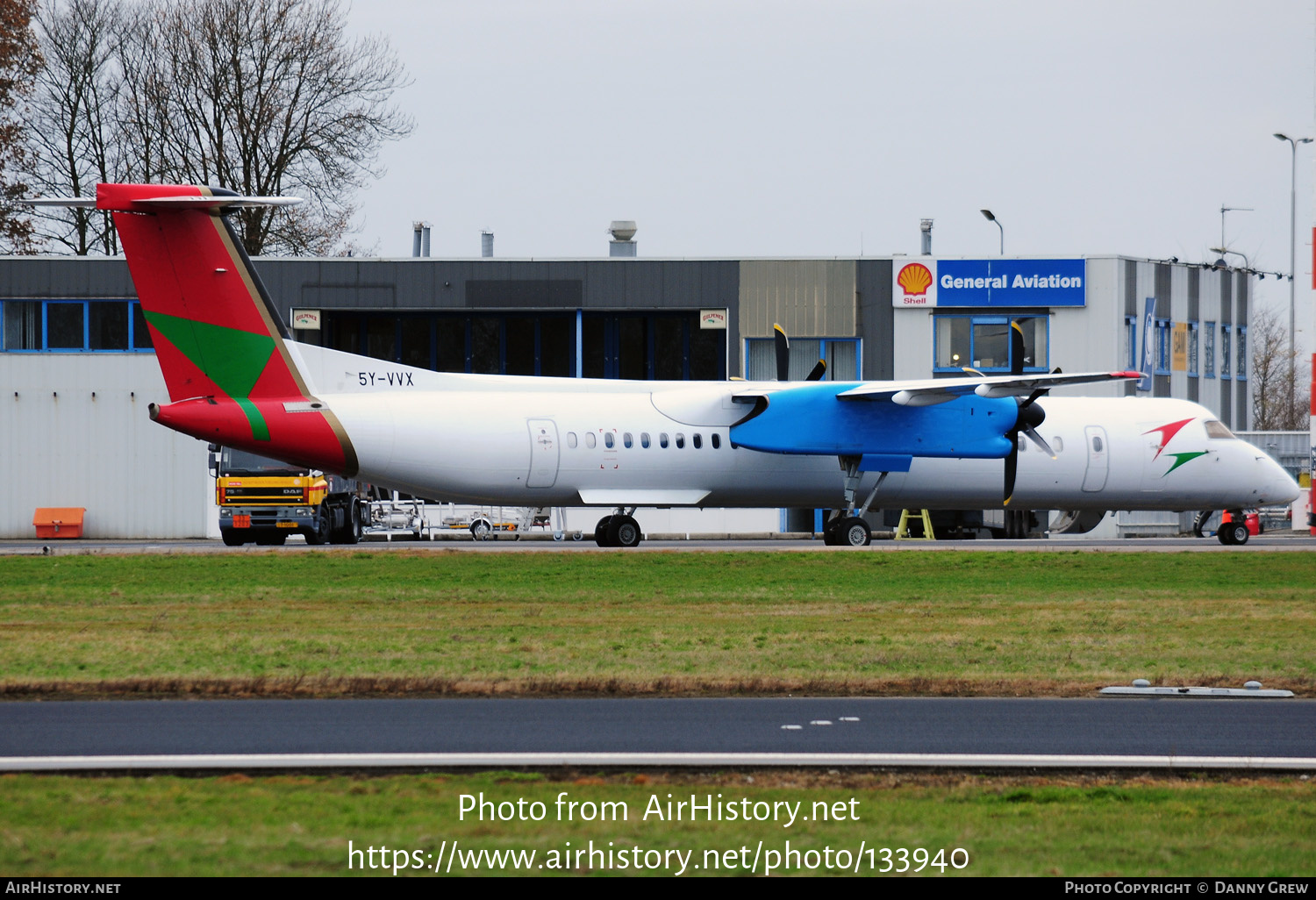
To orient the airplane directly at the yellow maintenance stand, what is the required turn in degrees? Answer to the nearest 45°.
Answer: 0° — it already faces it

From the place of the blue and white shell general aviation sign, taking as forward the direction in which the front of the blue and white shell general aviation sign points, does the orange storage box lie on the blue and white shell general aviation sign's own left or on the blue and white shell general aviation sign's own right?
on the blue and white shell general aviation sign's own right

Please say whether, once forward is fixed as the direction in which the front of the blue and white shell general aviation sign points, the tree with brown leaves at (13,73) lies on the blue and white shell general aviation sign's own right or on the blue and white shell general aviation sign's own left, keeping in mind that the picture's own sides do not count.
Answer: on the blue and white shell general aviation sign's own right

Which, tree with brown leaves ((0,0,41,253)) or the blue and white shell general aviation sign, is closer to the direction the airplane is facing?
the blue and white shell general aviation sign

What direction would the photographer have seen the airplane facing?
facing away from the viewer and to the right of the viewer

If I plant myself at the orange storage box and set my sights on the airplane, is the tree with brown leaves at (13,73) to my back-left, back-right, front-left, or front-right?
back-left

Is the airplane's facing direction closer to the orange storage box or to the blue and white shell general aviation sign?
the blue and white shell general aviation sign

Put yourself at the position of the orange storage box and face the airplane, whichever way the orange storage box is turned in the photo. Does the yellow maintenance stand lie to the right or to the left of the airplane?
left

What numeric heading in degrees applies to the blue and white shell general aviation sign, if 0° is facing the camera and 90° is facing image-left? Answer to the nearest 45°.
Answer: approximately 0°

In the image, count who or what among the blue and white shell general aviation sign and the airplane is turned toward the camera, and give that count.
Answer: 1
